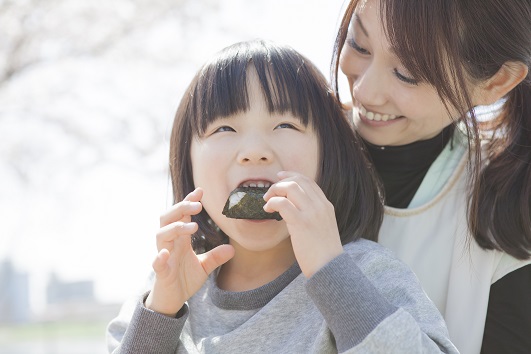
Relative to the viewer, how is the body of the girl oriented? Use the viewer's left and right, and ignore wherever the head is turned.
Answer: facing the viewer

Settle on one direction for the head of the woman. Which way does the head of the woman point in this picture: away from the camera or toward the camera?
toward the camera

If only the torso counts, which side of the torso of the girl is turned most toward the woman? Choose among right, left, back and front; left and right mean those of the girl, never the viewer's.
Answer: left

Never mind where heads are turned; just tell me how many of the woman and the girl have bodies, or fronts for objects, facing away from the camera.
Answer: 0

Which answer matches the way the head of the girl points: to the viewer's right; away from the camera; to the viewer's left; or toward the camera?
toward the camera

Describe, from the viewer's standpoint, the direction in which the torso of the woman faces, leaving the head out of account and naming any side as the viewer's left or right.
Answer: facing the viewer and to the left of the viewer

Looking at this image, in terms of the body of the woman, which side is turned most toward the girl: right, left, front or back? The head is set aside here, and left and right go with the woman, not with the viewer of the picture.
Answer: front
